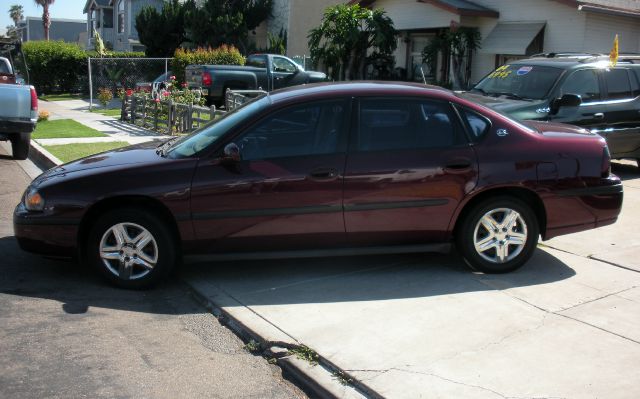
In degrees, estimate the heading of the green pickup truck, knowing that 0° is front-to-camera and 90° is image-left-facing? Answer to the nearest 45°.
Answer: approximately 225°

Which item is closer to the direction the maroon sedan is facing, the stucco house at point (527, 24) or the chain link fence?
the chain link fence

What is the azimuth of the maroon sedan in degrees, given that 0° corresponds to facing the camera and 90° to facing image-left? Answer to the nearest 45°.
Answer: approximately 90°

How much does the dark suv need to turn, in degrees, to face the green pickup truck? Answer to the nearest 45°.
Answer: approximately 90° to its right

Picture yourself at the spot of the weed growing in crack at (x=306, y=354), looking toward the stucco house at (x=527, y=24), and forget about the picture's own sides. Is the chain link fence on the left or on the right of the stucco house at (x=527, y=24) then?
left

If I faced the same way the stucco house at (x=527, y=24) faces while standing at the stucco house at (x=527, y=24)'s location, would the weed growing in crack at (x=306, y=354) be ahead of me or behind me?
ahead

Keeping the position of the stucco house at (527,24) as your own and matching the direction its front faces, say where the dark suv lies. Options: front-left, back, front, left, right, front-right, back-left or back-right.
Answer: front-left

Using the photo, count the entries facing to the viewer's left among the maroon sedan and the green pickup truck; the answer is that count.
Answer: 1

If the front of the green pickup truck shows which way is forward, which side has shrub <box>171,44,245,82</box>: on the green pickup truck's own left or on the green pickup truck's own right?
on the green pickup truck's own left

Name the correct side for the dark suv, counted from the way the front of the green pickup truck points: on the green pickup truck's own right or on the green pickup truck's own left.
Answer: on the green pickup truck's own right
